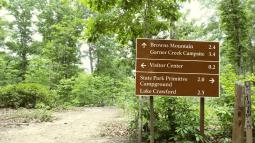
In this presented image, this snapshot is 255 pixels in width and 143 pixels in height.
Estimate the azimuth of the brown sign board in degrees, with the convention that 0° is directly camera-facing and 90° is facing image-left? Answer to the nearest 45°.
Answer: approximately 0°

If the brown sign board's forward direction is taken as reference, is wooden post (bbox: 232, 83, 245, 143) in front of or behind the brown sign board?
in front

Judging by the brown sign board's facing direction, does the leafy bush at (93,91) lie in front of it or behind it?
behind

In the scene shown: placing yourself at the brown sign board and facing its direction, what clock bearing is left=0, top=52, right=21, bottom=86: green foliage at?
The green foliage is roughly at 5 o'clock from the brown sign board.

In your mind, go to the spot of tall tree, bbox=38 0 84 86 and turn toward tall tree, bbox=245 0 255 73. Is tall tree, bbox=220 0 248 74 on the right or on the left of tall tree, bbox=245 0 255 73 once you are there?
right

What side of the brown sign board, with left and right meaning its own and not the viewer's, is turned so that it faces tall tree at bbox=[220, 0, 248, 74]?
back

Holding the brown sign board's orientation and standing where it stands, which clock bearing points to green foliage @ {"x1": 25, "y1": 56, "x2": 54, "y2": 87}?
The green foliage is roughly at 5 o'clock from the brown sign board.

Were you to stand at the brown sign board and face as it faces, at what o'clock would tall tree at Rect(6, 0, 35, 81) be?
The tall tree is roughly at 5 o'clock from the brown sign board.

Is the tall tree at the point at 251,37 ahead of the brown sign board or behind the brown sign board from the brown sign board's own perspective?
behind

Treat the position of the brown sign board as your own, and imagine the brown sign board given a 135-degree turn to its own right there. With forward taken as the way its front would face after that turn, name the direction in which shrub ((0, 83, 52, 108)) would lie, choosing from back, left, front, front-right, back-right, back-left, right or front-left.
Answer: front

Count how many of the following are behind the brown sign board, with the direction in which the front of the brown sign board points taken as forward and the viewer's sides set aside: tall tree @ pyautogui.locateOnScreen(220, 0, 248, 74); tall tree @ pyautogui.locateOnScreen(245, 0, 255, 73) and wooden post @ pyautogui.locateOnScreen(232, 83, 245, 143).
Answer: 2

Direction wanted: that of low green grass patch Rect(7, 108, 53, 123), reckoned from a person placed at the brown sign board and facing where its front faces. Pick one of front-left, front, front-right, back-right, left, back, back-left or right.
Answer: back-right
